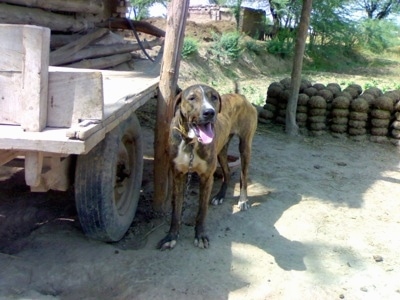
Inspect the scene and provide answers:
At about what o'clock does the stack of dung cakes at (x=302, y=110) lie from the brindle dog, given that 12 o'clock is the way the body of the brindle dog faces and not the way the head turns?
The stack of dung cakes is roughly at 5 o'clock from the brindle dog.

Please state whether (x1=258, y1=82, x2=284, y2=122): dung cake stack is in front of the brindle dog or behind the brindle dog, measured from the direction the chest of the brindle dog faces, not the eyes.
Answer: behind

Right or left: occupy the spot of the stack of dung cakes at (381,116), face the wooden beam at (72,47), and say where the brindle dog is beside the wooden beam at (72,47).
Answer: left

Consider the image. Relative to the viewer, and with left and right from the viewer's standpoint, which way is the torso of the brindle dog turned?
facing the viewer and to the left of the viewer

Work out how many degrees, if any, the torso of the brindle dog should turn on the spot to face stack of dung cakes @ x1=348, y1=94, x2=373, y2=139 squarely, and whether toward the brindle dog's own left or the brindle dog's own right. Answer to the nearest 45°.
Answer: approximately 180°

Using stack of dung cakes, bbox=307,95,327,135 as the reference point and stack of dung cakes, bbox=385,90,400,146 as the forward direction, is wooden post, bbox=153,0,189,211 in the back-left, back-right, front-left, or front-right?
back-right

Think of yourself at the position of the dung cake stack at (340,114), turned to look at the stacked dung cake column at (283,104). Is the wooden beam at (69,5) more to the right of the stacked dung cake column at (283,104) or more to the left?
left

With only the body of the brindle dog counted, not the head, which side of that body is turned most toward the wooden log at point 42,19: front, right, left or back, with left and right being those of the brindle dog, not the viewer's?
right

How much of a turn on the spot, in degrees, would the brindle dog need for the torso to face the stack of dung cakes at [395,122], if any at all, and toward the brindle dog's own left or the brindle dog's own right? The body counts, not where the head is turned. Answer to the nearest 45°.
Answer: approximately 180°
